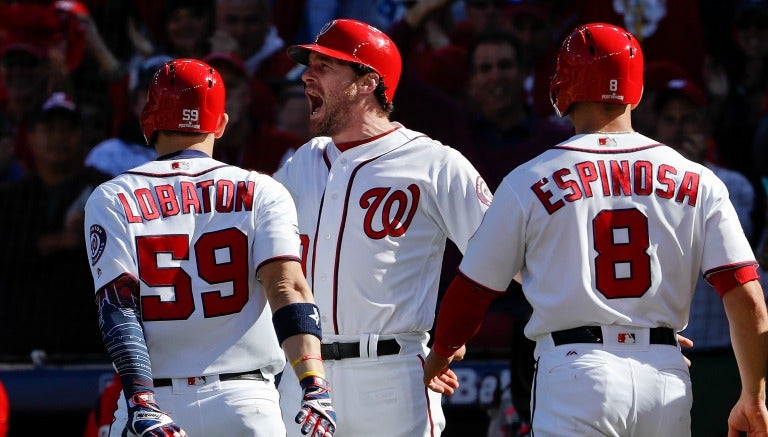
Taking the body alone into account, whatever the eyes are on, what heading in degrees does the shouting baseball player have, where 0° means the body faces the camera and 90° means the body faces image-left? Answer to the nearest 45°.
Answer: approximately 45°

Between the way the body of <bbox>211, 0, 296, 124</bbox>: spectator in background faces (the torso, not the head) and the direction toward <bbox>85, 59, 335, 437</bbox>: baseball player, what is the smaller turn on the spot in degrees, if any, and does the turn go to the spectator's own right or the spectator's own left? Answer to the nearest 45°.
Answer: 0° — they already face them

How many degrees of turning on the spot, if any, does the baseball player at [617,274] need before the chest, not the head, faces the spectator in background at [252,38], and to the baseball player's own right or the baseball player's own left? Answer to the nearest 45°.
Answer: approximately 45° to the baseball player's own left

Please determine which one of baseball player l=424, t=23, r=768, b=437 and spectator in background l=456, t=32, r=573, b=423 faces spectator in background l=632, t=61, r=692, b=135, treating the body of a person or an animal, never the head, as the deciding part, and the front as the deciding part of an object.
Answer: the baseball player

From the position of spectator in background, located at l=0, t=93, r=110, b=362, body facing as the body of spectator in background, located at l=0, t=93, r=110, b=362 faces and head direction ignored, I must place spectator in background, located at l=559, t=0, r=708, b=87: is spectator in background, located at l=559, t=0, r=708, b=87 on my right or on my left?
on my left

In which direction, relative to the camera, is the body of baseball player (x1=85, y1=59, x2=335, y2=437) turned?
away from the camera

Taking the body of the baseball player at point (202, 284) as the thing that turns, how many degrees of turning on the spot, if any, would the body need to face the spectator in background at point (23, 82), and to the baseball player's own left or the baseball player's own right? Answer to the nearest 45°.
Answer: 0° — they already face them

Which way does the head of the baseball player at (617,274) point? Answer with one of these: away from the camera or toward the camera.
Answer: away from the camera

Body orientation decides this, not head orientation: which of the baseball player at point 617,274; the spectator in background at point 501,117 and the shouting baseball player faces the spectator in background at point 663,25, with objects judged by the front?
the baseball player

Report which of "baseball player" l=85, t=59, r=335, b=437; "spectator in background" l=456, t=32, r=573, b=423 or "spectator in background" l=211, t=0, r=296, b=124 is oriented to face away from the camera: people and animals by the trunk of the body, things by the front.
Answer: the baseball player

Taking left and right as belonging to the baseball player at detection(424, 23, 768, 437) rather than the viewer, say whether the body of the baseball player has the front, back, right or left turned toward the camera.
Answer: back
